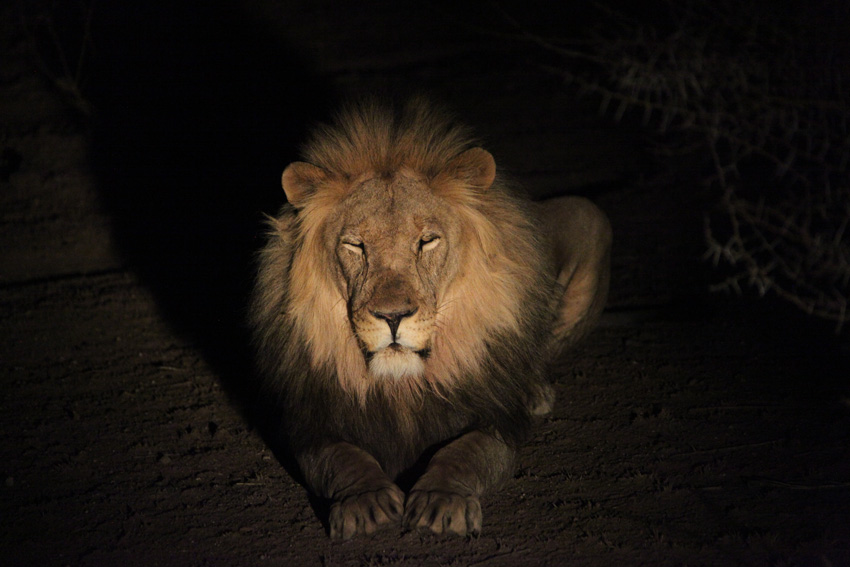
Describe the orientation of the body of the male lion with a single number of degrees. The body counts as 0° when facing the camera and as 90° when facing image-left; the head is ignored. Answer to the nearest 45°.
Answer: approximately 0°

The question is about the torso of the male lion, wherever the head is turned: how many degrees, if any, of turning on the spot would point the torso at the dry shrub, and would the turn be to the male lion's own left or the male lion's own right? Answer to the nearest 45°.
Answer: approximately 135° to the male lion's own left
